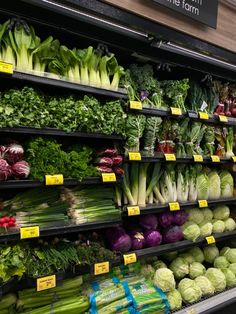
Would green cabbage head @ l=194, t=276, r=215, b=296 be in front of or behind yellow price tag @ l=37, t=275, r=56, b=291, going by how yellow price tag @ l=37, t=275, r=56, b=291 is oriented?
behind

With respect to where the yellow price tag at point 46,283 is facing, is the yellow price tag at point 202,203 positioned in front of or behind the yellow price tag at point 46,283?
behind
